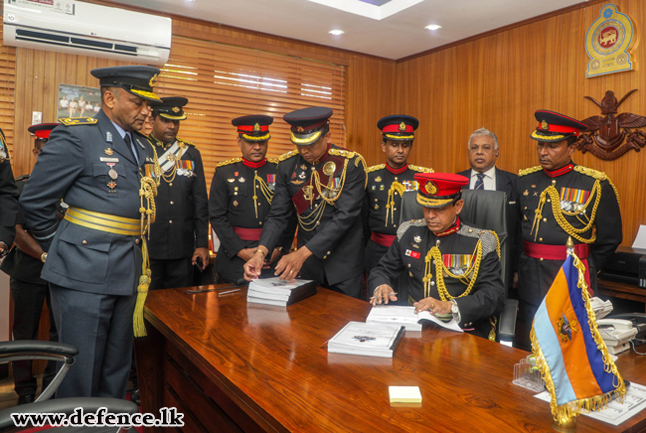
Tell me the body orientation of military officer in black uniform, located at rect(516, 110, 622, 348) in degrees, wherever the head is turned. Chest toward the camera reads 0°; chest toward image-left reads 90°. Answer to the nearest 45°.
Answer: approximately 45°

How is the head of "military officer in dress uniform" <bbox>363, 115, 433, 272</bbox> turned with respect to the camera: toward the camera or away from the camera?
toward the camera

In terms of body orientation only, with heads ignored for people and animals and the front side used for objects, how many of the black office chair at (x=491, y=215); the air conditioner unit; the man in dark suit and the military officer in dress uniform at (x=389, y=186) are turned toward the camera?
4

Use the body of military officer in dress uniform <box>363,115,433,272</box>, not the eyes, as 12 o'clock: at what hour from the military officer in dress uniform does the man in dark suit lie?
The man in dark suit is roughly at 8 o'clock from the military officer in dress uniform.

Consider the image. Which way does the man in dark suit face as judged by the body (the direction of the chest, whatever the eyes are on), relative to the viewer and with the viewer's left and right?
facing the viewer

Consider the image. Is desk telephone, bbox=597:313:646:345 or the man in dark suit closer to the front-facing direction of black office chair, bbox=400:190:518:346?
the desk telephone

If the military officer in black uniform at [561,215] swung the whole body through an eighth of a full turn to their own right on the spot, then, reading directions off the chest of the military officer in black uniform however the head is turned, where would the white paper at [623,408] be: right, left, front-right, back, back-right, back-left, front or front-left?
left

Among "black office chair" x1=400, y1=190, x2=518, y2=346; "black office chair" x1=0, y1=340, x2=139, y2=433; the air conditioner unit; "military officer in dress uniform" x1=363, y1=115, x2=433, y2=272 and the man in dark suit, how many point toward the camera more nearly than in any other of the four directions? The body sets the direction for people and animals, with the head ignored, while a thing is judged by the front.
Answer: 4

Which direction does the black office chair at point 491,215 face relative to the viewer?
toward the camera

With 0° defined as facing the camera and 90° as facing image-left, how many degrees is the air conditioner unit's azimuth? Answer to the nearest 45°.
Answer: approximately 0°

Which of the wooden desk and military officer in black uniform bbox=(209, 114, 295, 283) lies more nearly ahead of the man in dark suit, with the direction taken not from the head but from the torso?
the wooden desk

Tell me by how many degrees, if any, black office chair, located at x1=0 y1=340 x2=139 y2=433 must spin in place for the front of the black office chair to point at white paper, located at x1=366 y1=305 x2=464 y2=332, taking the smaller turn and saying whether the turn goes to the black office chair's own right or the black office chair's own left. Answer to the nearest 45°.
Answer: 0° — it already faces it

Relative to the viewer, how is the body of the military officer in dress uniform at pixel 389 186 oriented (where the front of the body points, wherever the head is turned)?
toward the camera

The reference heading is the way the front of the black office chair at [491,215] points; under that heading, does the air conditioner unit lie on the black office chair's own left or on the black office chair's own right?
on the black office chair's own right

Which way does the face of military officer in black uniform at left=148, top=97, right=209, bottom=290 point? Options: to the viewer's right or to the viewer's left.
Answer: to the viewer's right

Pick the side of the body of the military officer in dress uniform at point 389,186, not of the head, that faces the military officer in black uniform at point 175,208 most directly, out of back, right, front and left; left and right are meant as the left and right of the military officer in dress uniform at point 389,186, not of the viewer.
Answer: right

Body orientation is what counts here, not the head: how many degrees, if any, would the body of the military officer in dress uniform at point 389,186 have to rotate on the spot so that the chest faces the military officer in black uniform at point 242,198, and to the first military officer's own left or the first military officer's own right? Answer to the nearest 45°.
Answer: approximately 90° to the first military officer's own right
